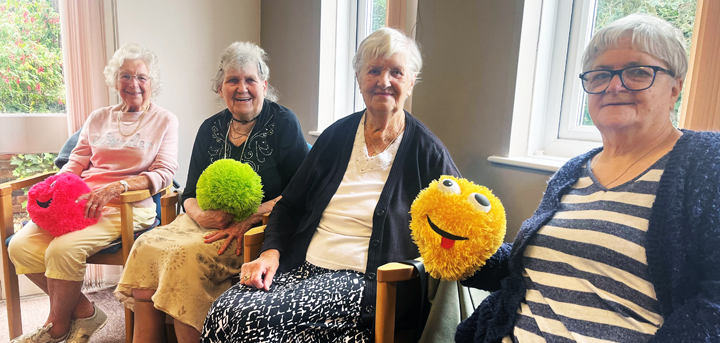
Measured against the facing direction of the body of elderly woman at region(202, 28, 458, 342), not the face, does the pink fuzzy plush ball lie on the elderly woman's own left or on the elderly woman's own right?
on the elderly woman's own right

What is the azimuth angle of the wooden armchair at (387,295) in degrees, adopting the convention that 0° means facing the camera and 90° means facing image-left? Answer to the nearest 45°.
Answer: approximately 45°

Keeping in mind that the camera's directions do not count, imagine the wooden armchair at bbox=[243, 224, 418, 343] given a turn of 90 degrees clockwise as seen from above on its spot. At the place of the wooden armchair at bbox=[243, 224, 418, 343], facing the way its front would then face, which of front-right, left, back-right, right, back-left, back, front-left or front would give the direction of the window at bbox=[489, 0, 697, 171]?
right

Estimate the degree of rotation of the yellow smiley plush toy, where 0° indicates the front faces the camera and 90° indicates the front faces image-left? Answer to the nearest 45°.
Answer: approximately 0°

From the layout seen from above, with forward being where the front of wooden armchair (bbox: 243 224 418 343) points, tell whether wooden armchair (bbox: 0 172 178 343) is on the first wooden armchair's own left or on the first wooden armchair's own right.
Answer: on the first wooden armchair's own right

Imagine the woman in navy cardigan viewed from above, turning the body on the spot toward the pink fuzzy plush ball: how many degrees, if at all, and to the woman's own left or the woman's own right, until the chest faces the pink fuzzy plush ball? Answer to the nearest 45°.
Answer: approximately 45° to the woman's own right

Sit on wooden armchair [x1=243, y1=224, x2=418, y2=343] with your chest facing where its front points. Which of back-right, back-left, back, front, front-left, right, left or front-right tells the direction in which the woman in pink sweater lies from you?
right

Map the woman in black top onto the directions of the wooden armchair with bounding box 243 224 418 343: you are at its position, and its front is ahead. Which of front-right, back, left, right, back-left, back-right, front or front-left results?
right

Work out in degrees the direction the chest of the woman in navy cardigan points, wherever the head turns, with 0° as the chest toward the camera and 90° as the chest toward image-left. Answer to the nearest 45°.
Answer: approximately 45°

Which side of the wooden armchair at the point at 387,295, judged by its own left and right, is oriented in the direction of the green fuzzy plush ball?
right

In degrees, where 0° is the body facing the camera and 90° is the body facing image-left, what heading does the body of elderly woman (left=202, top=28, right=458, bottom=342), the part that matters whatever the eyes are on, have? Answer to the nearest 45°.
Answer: approximately 45°

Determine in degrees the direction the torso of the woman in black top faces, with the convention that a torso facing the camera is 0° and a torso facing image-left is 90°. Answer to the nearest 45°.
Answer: approximately 45°
